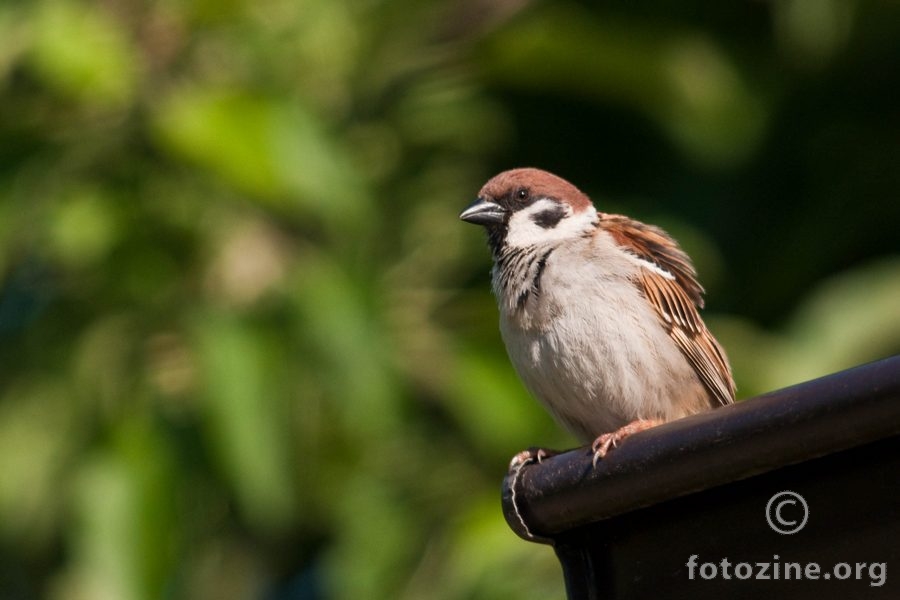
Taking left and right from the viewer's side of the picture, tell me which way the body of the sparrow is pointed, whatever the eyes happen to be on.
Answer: facing the viewer and to the left of the viewer
